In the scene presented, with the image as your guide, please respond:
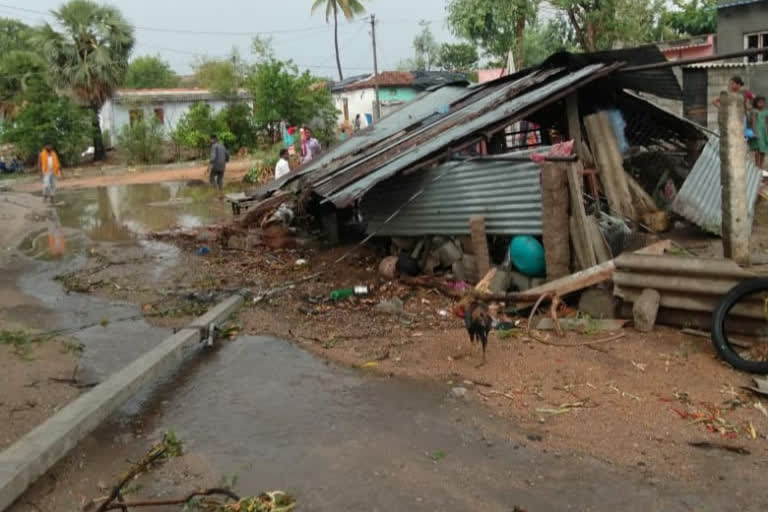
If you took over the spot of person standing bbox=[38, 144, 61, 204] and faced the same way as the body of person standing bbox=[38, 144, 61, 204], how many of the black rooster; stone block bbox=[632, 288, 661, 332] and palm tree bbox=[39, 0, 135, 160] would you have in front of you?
2

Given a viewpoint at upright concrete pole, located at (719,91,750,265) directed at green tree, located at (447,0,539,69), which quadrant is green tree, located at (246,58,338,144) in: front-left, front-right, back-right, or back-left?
front-left

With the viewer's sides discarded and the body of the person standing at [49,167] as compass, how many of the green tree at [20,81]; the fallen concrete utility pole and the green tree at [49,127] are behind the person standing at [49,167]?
2

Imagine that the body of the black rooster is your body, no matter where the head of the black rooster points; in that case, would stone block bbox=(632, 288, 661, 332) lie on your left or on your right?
on your left

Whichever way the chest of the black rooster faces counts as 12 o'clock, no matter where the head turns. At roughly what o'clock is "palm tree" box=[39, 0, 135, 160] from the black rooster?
The palm tree is roughly at 5 o'clock from the black rooster.

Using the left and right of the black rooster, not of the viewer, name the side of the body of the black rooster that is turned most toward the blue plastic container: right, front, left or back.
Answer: back

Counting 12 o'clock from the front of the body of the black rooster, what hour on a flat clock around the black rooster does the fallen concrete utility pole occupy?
The fallen concrete utility pole is roughly at 2 o'clock from the black rooster.

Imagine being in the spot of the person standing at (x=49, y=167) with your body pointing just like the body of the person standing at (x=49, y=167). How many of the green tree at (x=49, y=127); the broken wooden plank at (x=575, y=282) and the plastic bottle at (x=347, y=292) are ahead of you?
2

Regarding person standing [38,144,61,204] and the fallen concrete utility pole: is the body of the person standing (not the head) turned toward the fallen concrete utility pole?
yes

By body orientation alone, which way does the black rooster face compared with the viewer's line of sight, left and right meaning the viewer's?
facing the viewer

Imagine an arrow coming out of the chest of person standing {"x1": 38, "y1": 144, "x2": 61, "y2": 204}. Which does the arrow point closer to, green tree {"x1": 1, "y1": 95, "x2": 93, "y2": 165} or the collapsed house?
the collapsed house
